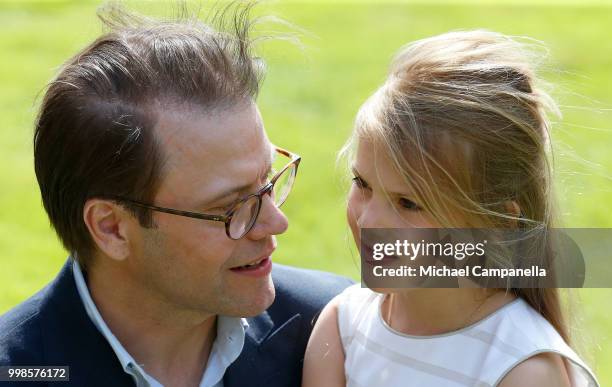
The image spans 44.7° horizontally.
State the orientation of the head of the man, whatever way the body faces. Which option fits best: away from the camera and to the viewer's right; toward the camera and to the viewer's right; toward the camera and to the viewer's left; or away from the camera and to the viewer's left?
toward the camera and to the viewer's right

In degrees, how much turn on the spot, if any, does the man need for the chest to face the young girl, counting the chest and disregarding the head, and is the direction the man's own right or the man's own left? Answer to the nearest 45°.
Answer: approximately 45° to the man's own left

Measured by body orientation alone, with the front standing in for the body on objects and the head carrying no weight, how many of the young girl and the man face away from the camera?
0

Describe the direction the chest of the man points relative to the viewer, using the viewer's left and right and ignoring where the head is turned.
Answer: facing the viewer and to the right of the viewer

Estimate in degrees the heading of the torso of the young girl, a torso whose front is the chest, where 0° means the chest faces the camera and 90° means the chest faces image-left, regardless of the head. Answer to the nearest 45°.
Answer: approximately 45°

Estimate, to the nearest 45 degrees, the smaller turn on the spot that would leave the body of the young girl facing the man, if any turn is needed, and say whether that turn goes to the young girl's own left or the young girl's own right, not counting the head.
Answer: approximately 45° to the young girl's own right
